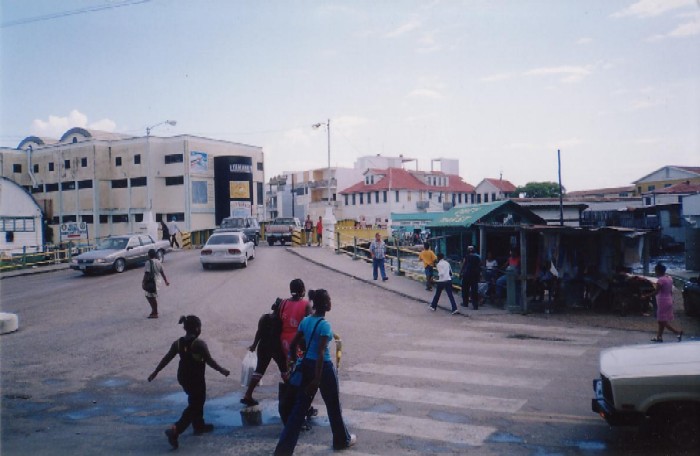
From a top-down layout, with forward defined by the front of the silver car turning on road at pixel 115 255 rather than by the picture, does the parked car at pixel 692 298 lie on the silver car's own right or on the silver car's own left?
on the silver car's own left

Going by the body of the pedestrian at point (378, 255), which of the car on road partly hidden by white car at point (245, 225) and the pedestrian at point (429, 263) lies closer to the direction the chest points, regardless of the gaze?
the pedestrian

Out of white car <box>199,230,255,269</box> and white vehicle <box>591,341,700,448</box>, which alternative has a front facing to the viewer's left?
the white vehicle

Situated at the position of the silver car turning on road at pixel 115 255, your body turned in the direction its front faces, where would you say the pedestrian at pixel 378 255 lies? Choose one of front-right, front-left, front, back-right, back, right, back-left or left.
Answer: left

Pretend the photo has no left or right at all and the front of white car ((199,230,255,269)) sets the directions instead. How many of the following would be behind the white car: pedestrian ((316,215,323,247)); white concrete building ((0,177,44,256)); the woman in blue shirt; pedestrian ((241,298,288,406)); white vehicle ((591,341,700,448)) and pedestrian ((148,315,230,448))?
4

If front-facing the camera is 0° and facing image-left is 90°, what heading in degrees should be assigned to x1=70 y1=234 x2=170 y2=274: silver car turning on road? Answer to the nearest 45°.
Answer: approximately 45°

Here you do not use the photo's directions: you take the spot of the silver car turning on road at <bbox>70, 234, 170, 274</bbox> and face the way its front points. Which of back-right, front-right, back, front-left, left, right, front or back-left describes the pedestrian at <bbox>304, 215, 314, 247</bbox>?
back

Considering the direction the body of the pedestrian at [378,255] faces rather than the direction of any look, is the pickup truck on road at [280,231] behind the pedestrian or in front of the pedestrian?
behind
